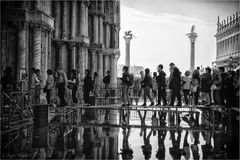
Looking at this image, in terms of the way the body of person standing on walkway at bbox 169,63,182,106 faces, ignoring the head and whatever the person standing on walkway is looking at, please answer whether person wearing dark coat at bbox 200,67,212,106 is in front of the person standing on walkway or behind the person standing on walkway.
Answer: behind

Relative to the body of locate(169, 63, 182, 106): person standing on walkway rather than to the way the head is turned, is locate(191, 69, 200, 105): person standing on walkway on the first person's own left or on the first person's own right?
on the first person's own right

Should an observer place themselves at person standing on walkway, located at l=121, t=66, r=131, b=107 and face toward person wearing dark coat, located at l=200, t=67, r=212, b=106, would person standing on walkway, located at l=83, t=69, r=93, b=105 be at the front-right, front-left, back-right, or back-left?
back-left

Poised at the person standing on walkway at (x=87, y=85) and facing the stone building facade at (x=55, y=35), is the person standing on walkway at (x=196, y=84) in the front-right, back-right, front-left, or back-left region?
back-right

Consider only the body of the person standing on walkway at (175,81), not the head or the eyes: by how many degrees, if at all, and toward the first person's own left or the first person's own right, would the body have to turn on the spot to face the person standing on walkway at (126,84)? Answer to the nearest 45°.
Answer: approximately 45° to the first person's own right

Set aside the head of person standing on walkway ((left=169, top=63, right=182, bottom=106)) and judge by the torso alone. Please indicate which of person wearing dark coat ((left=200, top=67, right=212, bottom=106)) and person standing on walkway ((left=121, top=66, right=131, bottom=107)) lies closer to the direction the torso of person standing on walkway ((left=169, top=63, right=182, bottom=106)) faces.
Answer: the person standing on walkway

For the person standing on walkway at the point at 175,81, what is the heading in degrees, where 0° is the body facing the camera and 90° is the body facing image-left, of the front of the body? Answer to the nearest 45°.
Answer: approximately 90°
